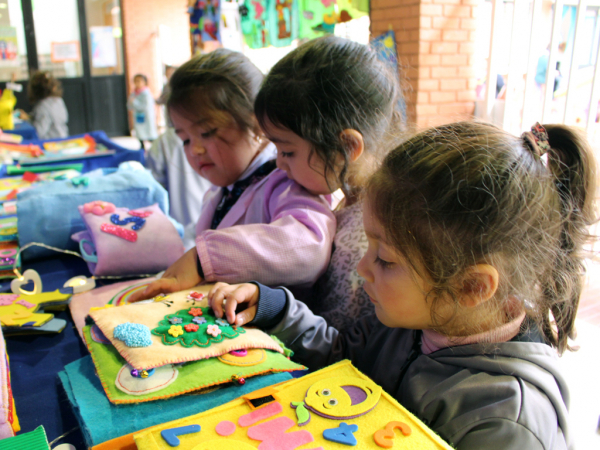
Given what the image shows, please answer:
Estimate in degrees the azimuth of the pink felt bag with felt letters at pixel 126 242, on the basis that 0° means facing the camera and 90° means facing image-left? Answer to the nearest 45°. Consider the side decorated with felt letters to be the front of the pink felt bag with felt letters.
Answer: approximately 0°

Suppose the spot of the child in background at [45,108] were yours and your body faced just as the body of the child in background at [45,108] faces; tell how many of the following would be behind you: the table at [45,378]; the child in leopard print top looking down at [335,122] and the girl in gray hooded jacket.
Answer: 3

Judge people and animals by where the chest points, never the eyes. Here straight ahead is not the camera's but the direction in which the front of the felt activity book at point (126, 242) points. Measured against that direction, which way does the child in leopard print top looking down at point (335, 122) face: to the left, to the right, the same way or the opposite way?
to the right

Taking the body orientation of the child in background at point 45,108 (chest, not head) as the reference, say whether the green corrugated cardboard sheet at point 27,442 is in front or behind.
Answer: behind

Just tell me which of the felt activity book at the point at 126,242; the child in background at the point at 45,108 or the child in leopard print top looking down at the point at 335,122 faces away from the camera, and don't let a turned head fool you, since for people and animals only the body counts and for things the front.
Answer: the child in background at the point at 45,108

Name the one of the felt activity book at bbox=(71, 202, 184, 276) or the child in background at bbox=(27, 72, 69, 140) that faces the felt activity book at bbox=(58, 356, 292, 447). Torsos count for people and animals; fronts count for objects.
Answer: the felt activity book at bbox=(71, 202, 184, 276)

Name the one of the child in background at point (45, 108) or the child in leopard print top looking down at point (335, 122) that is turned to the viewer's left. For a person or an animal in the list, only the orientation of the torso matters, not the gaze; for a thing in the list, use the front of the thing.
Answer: the child in leopard print top looking down at point (335, 122)

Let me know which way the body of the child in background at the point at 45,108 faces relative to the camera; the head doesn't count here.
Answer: away from the camera

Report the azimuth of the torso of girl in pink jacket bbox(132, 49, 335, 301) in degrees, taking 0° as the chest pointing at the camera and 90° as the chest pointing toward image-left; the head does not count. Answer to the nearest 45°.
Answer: approximately 45°

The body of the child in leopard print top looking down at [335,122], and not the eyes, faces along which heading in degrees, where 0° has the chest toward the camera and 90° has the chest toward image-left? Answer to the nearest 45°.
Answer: approximately 90°

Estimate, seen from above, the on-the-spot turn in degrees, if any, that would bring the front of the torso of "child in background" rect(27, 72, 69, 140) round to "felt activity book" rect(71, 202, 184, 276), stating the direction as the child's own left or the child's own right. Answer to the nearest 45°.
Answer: approximately 180°

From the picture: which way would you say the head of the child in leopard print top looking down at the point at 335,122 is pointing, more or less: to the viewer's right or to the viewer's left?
to the viewer's left
